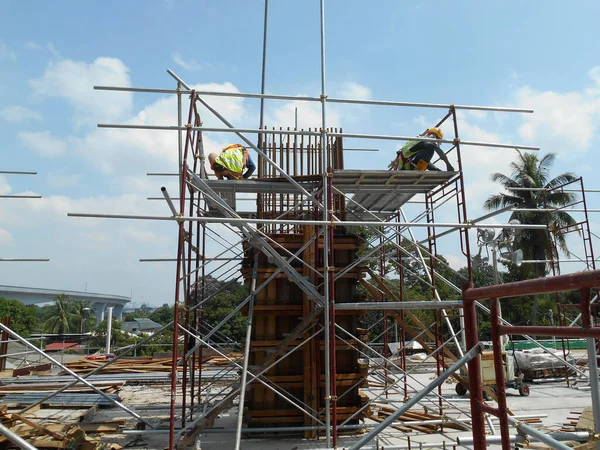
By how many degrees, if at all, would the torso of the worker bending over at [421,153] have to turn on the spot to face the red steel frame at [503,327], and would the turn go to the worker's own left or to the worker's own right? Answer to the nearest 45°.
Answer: approximately 90° to the worker's own right

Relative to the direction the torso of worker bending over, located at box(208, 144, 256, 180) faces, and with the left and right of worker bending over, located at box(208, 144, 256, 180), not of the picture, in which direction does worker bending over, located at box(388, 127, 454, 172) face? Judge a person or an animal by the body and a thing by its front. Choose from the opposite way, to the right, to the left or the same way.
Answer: the opposite way

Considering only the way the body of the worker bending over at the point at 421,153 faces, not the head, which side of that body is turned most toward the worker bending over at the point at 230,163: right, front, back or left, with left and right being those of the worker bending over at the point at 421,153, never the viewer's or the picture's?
back

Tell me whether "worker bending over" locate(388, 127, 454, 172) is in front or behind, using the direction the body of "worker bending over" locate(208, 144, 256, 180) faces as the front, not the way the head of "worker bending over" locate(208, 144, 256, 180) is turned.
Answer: behind

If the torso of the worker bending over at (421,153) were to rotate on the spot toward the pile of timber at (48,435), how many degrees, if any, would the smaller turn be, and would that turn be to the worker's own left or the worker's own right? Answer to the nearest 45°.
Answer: approximately 180°

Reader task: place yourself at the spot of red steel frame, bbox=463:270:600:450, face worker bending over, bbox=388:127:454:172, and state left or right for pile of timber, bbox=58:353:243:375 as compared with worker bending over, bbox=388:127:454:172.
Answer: left

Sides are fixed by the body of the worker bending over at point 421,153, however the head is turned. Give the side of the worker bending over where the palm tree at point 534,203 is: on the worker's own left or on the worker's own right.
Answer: on the worker's own left

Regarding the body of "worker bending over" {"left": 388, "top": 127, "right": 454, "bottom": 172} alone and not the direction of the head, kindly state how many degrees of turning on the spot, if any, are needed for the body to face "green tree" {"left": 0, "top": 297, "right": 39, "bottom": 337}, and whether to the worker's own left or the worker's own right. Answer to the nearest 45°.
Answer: approximately 135° to the worker's own left

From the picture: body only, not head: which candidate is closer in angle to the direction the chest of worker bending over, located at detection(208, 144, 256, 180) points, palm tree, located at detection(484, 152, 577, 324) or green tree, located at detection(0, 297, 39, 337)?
the green tree

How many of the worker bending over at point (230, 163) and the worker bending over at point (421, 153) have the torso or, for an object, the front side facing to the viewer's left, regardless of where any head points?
1

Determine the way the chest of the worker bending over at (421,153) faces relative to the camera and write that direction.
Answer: to the viewer's right

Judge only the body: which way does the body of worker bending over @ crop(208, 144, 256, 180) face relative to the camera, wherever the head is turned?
to the viewer's left
